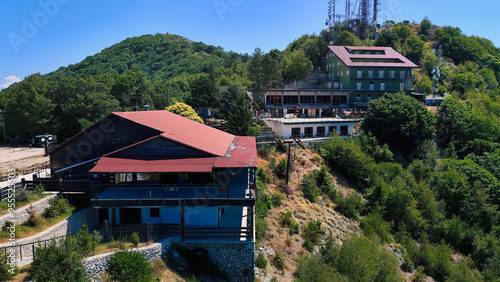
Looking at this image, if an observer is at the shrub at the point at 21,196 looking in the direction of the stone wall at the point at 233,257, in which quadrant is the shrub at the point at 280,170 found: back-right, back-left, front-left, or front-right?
front-left

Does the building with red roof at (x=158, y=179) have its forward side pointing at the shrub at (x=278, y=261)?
no

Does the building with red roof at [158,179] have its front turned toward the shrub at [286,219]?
no

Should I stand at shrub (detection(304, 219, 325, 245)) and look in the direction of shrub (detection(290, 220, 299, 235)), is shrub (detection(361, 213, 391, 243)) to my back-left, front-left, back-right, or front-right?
back-right

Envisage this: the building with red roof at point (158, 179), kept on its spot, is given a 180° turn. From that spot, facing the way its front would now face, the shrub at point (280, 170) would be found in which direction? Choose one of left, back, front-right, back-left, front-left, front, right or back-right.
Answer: front-right

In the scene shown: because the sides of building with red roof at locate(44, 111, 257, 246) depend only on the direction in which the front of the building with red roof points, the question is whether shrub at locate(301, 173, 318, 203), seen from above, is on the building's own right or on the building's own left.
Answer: on the building's own left

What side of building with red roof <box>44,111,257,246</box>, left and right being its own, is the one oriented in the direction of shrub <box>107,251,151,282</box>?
front

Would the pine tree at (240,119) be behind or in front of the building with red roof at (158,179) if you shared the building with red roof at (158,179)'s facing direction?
behind

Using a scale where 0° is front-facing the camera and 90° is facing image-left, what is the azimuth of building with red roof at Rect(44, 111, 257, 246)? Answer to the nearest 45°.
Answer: approximately 0°

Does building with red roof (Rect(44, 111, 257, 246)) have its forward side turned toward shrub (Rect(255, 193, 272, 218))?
no

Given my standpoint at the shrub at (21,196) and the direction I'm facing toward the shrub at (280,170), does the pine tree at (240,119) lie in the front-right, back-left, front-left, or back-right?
front-left

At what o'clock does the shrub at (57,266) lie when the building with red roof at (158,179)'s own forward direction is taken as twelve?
The shrub is roughly at 1 o'clock from the building with red roof.

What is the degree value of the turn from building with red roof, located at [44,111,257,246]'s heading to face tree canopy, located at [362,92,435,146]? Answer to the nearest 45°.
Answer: approximately 135° to its left

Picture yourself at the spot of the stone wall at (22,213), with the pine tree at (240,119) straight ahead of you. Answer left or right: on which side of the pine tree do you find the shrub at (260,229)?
right

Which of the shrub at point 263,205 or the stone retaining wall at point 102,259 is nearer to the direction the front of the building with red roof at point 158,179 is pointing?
the stone retaining wall

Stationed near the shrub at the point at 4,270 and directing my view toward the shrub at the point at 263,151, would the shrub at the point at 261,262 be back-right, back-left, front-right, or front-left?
front-right

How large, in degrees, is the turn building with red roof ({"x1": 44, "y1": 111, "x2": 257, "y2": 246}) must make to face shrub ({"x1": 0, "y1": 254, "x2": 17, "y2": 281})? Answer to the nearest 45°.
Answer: approximately 45° to its right

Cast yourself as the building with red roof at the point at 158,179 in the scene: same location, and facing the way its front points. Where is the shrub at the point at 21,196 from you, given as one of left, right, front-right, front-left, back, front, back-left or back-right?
right
